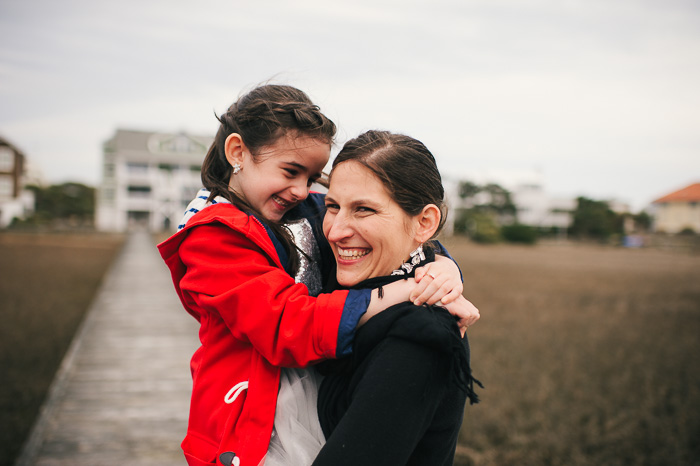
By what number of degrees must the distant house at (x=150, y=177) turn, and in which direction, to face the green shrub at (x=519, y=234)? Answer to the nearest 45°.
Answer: approximately 90° to its left

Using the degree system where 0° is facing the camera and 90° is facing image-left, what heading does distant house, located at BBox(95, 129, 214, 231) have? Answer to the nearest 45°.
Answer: approximately 0°

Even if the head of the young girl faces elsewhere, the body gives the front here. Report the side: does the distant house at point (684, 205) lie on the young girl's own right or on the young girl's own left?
on the young girl's own left

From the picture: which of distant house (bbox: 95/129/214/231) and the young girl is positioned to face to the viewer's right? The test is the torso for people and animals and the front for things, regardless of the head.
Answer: the young girl

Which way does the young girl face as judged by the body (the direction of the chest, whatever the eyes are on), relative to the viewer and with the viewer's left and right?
facing to the right of the viewer

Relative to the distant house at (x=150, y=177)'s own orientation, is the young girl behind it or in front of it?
in front

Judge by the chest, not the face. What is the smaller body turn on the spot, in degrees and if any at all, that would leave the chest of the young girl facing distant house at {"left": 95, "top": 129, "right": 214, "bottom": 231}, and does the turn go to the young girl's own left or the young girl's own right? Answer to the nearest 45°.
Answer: approximately 90° to the young girl's own left

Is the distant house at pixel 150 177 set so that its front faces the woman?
yes

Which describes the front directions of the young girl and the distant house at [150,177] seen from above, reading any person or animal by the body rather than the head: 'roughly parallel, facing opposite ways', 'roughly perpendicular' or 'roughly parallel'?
roughly perpendicular

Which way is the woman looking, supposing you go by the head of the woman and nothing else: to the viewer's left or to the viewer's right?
to the viewer's left
